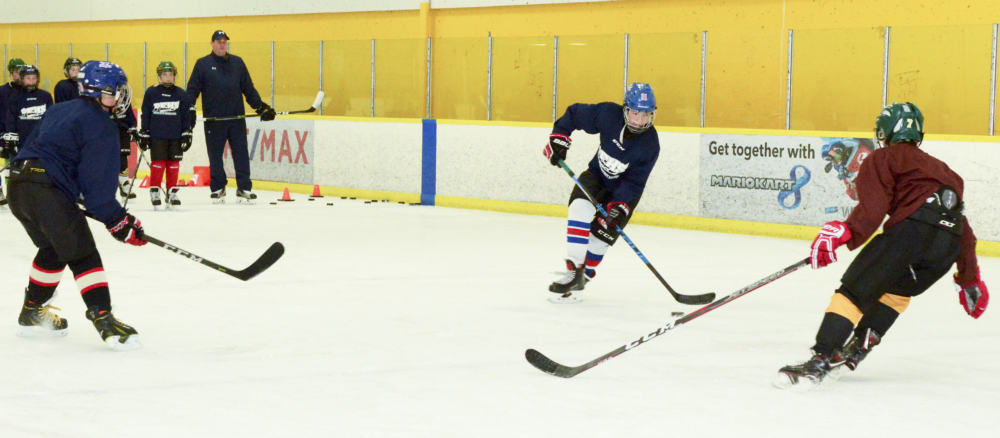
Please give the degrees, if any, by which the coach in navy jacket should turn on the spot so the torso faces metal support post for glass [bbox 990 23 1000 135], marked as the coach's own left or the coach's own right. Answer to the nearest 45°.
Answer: approximately 45° to the coach's own left

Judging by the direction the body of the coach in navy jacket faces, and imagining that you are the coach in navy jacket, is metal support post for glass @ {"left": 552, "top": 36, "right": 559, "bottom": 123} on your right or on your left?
on your left

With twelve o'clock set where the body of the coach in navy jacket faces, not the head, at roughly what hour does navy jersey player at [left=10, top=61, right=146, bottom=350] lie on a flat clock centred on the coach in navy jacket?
The navy jersey player is roughly at 12 o'clock from the coach in navy jacket.

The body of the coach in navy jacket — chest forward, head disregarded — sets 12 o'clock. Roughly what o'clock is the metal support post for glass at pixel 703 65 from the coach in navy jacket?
The metal support post for glass is roughly at 10 o'clock from the coach in navy jacket.

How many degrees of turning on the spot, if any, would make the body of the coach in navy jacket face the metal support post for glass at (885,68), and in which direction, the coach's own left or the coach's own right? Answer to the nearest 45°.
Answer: approximately 45° to the coach's own left

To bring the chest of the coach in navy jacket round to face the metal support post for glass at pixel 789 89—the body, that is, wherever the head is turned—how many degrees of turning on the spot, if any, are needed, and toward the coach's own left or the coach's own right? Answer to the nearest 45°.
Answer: approximately 45° to the coach's own left

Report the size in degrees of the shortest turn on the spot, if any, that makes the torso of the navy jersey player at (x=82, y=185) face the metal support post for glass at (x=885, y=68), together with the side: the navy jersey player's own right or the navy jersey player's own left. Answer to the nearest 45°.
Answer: approximately 45° to the navy jersey player's own left

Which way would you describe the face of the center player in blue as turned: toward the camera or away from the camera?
toward the camera

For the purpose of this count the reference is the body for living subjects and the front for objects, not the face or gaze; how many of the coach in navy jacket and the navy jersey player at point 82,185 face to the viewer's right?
1

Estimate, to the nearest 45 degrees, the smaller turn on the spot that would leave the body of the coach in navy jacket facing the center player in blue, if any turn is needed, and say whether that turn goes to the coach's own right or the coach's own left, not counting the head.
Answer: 0° — they already face them

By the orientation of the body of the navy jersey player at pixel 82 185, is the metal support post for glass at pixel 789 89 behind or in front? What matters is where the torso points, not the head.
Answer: in front

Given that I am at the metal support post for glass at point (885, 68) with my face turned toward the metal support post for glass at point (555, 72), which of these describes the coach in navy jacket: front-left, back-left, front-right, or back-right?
front-left

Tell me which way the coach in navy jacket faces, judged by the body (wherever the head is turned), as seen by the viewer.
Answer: toward the camera
